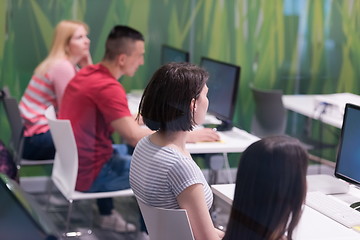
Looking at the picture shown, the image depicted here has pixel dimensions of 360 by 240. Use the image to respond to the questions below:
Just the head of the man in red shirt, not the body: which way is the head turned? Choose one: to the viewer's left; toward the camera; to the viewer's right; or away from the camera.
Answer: to the viewer's right

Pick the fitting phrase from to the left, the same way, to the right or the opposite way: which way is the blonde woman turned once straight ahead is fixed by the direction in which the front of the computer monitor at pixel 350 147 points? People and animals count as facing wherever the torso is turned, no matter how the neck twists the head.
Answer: the opposite way

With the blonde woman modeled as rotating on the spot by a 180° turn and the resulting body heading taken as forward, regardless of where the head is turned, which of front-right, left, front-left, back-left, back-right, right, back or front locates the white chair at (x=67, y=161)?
left

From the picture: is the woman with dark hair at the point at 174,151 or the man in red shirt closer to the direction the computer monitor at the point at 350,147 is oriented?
the woman with dark hair

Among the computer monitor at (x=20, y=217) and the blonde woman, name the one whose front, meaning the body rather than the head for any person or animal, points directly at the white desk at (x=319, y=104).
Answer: the blonde woman

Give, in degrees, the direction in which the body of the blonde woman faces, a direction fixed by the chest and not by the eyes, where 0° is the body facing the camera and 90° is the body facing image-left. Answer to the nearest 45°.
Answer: approximately 270°

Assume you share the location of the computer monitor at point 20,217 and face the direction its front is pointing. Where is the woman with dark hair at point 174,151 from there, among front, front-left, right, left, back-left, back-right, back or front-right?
back

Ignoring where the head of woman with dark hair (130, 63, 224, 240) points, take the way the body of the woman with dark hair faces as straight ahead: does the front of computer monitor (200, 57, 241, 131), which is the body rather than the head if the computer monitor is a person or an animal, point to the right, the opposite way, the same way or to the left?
the opposite way

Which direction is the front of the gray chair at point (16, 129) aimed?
to the viewer's right

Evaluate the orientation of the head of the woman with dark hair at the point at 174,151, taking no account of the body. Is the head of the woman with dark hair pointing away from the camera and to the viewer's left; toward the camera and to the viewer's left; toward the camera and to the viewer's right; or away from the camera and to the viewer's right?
away from the camera and to the viewer's right

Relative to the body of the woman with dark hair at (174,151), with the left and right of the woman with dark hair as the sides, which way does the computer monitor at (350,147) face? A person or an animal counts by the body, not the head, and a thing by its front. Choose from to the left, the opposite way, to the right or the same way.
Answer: the opposite way

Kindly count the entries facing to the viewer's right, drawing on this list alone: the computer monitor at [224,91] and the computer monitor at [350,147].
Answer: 0
